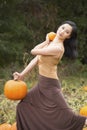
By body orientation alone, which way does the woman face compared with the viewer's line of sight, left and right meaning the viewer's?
facing the viewer and to the left of the viewer

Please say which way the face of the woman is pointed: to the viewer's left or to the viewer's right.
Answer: to the viewer's left
